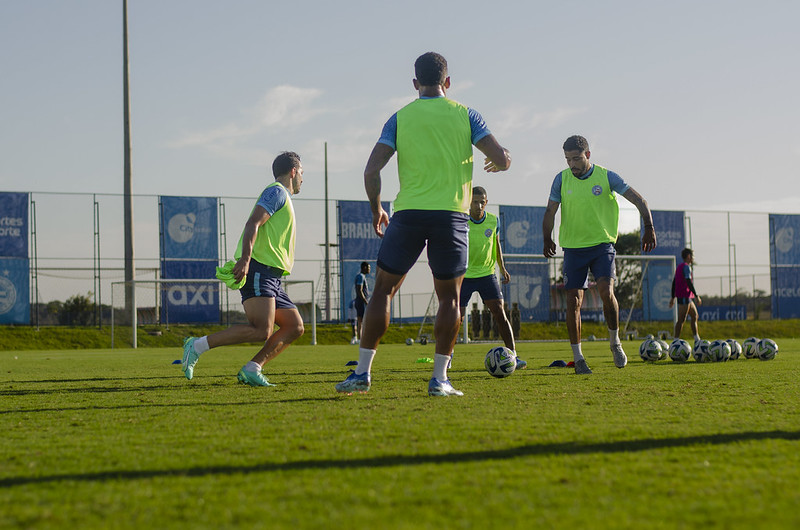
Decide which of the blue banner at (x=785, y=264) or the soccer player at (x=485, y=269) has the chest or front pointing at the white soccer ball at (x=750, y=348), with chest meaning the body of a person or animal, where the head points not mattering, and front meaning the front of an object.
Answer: the blue banner

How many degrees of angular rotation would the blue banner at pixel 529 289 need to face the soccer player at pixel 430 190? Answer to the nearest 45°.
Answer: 0° — it already faces them

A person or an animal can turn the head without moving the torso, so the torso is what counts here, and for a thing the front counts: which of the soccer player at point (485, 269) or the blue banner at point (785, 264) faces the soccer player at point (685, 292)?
the blue banner

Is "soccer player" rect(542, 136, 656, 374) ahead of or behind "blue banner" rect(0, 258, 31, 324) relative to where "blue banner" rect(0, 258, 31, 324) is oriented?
ahead

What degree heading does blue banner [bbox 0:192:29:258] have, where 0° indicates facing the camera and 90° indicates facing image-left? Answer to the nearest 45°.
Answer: approximately 0°

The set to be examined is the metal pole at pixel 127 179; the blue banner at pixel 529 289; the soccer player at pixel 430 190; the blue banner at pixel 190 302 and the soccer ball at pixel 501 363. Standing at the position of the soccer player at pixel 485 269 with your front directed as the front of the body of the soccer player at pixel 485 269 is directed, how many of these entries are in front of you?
2

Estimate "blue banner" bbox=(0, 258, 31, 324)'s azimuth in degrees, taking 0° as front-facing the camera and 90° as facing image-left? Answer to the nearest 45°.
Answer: approximately 0°

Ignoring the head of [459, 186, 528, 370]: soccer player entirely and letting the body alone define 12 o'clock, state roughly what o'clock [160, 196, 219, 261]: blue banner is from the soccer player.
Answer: The blue banner is roughly at 5 o'clock from the soccer player.

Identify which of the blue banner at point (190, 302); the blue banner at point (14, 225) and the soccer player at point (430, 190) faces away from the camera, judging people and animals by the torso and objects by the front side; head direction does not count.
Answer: the soccer player

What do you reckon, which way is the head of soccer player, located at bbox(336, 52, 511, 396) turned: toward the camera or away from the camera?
away from the camera

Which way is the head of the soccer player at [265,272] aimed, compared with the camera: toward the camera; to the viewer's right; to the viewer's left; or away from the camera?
to the viewer's right

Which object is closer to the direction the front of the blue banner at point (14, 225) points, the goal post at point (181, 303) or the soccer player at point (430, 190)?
the soccer player

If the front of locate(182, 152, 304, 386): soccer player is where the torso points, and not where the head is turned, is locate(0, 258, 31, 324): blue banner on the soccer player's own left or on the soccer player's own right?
on the soccer player's own left

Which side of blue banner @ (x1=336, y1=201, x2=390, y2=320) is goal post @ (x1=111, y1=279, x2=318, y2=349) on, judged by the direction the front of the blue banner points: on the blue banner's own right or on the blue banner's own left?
on the blue banner's own right

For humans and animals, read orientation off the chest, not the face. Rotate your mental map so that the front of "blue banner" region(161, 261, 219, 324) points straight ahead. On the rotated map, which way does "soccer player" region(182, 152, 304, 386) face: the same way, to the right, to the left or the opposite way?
to the left

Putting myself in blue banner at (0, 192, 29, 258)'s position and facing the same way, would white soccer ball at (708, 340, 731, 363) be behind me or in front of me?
in front
